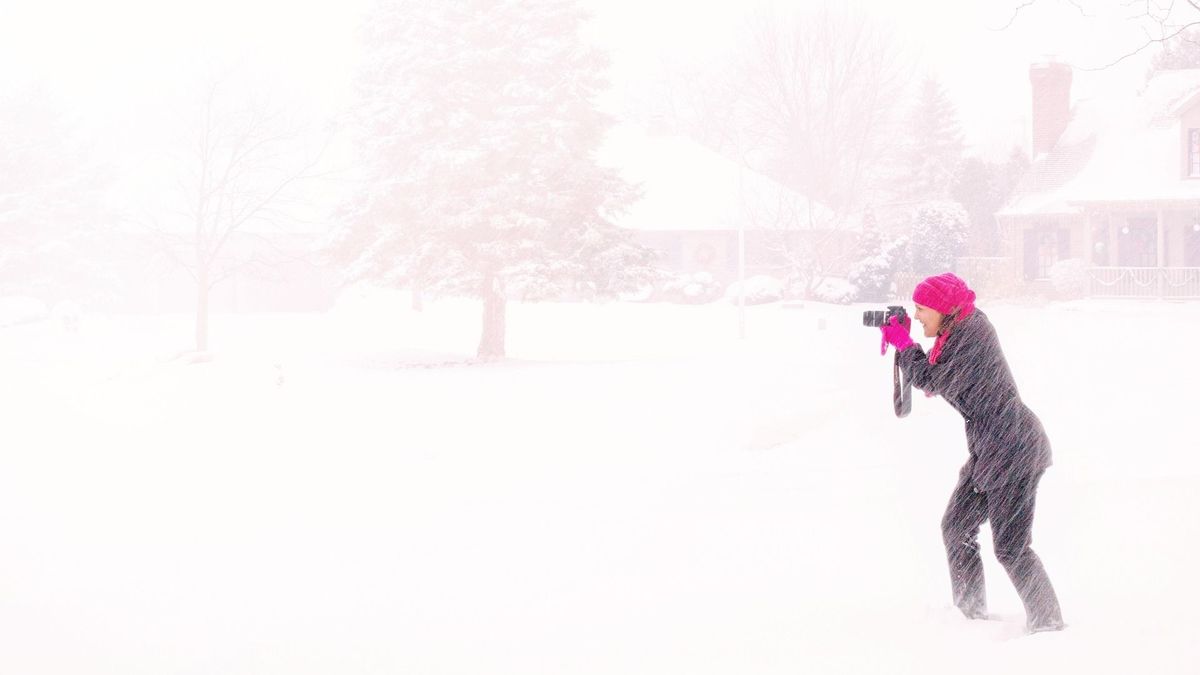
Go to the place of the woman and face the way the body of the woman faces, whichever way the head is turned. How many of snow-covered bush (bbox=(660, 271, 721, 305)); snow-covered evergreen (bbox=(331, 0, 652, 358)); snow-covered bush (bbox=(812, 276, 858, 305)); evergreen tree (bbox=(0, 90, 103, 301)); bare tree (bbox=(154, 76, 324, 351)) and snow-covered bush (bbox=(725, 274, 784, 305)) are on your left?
0

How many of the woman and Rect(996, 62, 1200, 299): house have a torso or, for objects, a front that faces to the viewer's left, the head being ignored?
1

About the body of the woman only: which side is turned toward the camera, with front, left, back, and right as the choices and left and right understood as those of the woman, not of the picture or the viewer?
left

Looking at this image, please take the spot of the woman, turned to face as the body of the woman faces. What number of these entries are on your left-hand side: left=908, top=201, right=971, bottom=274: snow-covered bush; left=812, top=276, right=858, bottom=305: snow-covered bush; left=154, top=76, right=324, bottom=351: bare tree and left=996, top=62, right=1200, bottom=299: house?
0

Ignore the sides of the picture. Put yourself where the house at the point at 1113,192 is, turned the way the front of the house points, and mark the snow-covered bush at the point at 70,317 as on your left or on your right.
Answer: on your right

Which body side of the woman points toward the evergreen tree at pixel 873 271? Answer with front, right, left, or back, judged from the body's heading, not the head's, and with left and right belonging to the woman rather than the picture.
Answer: right

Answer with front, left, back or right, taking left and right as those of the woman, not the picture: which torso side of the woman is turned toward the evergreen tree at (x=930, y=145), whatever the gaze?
right

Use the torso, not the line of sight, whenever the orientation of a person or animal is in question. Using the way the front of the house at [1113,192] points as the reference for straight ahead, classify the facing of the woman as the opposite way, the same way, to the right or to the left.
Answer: to the right

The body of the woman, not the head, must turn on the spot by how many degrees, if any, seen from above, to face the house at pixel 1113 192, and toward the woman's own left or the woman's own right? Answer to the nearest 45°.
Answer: approximately 90° to the woman's own right

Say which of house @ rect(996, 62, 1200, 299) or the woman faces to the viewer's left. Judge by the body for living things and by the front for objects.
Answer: the woman

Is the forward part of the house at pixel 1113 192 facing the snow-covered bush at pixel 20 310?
no

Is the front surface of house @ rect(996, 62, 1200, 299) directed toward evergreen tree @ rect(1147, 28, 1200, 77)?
no

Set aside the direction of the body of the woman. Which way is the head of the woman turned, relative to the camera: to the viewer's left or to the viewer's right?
to the viewer's left

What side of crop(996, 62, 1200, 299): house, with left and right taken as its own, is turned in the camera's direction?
front

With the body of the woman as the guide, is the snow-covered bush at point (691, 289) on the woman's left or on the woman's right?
on the woman's right

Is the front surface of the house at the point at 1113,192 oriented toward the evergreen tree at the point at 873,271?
no
